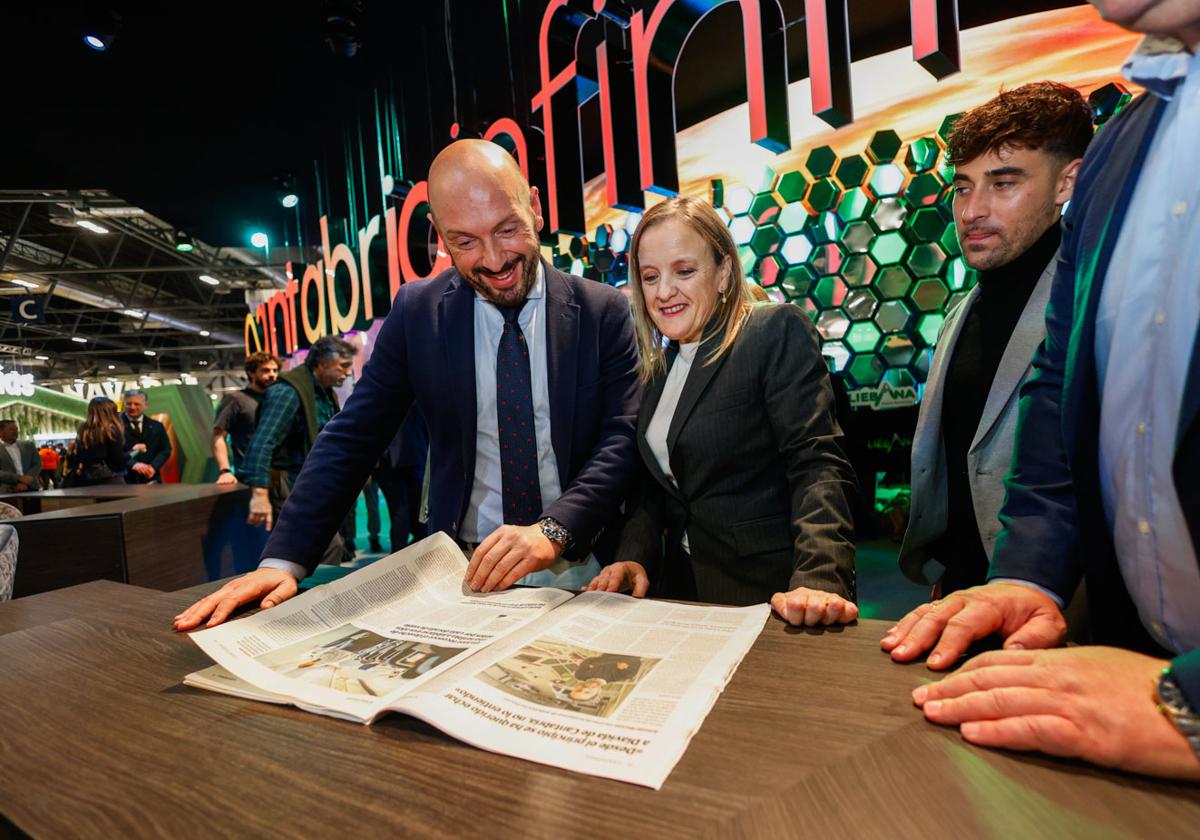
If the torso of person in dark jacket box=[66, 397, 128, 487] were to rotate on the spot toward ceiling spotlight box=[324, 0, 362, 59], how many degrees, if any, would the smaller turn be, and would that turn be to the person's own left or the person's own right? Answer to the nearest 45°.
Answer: approximately 180°

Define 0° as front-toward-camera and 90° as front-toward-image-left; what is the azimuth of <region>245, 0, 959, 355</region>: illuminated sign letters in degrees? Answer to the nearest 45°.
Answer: approximately 45°

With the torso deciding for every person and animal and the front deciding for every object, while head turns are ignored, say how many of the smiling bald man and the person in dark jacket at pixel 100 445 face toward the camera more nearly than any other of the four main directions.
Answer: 1

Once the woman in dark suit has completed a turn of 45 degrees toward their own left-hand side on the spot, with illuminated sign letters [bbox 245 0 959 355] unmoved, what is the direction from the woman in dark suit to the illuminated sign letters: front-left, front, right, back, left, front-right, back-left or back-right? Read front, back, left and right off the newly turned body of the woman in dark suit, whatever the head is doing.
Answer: back

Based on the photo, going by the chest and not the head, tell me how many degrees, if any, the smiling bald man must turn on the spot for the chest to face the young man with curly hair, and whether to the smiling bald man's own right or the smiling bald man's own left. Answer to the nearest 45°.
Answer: approximately 90° to the smiling bald man's own left

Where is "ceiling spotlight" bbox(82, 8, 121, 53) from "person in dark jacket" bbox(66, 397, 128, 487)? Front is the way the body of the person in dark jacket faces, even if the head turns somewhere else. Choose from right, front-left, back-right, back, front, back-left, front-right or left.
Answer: back

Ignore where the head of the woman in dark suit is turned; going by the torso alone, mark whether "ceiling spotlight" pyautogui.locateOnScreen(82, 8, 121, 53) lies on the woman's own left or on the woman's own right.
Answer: on the woman's own right

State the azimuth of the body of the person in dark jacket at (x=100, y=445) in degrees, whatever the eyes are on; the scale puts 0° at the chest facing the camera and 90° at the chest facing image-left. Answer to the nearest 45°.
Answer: approximately 180°

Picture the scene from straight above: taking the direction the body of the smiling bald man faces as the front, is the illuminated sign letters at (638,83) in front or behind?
behind
